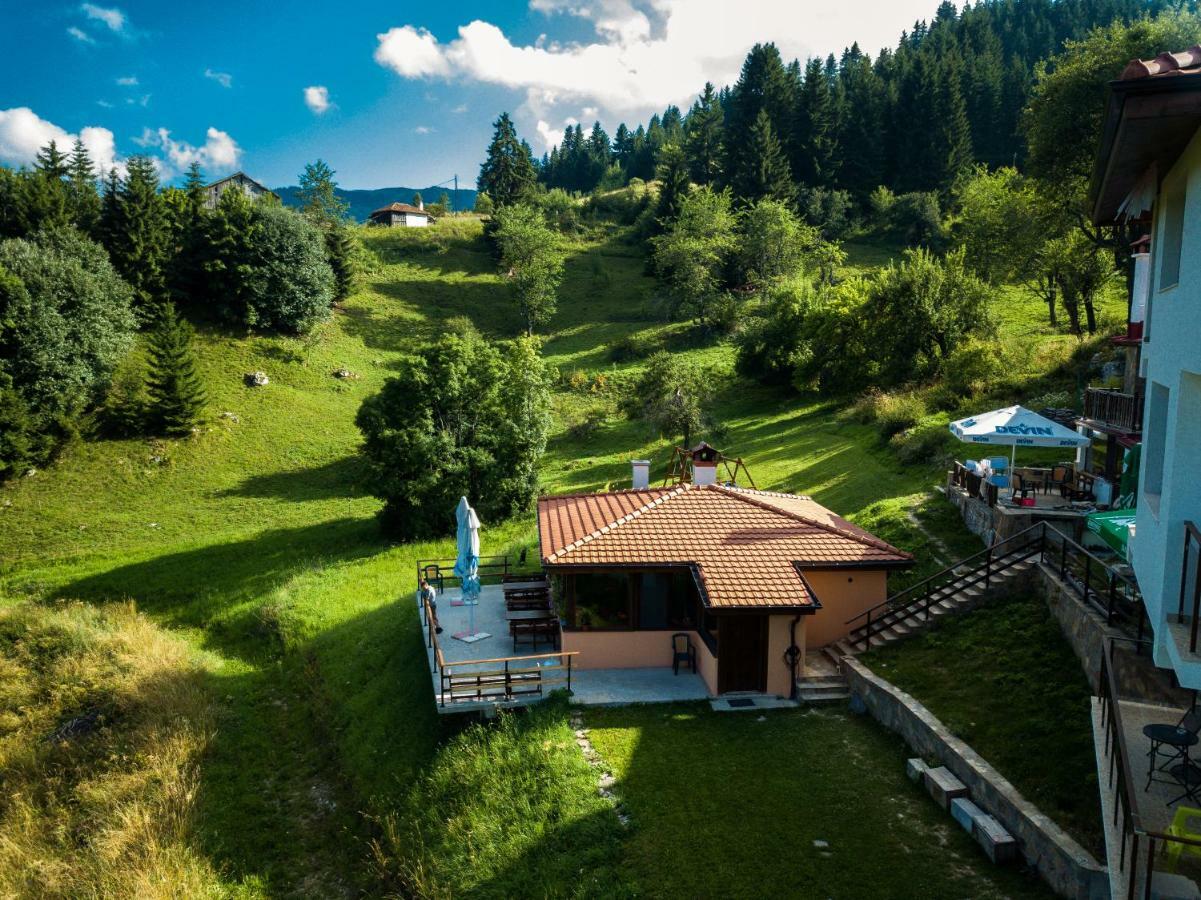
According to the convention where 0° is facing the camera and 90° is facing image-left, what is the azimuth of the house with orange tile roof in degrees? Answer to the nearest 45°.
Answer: approximately 0°

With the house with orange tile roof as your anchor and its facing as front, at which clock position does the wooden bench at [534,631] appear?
The wooden bench is roughly at 3 o'clock from the house with orange tile roof.

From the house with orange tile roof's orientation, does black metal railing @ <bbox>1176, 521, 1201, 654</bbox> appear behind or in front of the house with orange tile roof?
in front

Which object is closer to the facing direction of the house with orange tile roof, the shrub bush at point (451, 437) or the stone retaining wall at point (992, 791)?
the stone retaining wall

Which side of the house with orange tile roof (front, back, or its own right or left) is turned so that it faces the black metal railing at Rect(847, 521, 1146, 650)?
left

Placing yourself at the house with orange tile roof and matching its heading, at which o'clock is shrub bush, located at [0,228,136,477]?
The shrub bush is roughly at 4 o'clock from the house with orange tile roof.

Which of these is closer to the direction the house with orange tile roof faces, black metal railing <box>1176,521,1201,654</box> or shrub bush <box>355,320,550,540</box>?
the black metal railing

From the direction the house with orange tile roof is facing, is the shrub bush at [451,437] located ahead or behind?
behind

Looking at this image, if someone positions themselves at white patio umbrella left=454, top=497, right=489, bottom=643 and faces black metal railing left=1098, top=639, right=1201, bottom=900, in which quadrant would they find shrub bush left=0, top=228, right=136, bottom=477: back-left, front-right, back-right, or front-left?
back-right

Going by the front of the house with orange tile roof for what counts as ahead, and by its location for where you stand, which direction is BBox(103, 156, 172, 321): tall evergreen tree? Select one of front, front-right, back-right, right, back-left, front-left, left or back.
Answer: back-right

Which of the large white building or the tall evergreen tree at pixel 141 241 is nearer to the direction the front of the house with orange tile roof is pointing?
the large white building

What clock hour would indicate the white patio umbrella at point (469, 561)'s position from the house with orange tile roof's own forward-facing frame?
The white patio umbrella is roughly at 3 o'clock from the house with orange tile roof.

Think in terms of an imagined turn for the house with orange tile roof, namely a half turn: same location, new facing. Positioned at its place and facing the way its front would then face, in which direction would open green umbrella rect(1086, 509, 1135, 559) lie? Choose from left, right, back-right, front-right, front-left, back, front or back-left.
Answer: back-right

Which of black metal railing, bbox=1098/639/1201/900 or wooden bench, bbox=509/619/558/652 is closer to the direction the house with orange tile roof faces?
the black metal railing
